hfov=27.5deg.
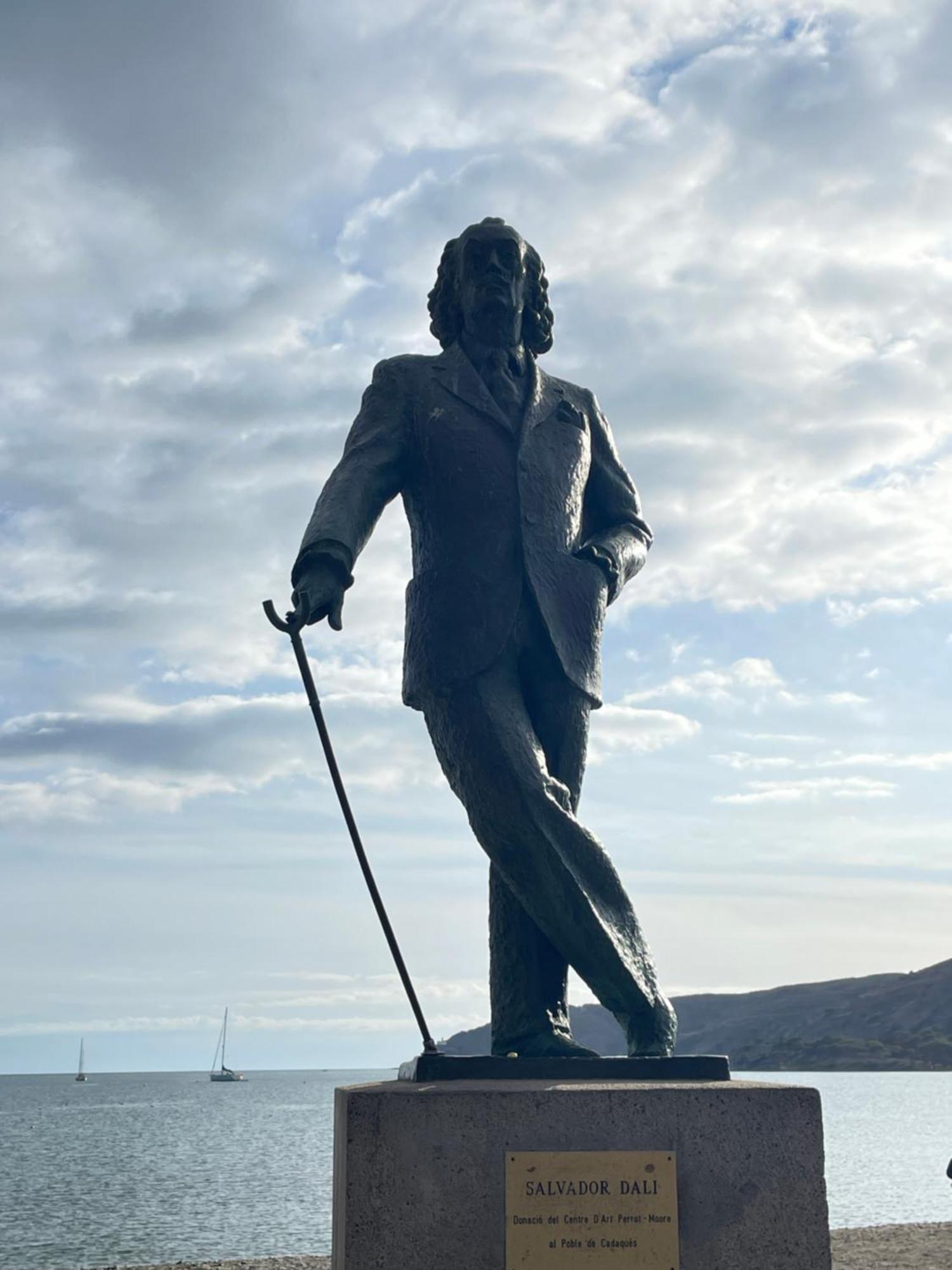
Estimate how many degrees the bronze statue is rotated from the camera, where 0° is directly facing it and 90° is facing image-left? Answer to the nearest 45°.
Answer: approximately 0°
